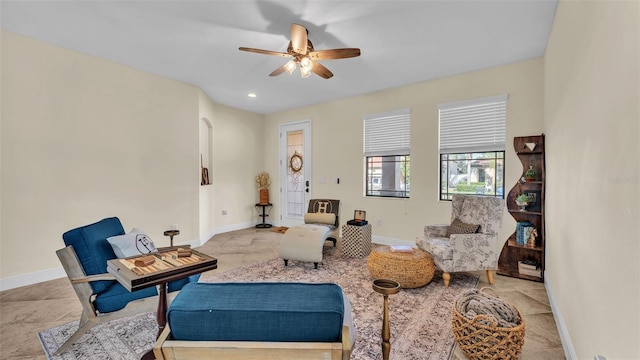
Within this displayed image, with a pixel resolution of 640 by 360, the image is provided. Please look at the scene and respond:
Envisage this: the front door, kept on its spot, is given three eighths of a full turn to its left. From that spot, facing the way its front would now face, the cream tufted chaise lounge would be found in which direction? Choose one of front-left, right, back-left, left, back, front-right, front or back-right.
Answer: right

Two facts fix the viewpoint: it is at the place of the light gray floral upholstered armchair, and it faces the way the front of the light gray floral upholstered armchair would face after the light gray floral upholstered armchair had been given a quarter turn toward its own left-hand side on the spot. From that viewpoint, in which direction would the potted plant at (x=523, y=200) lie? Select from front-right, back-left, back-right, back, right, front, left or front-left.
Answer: left

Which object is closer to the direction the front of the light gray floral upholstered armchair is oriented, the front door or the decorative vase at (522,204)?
the front door

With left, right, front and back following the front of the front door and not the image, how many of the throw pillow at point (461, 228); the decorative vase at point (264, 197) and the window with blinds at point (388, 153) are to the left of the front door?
2

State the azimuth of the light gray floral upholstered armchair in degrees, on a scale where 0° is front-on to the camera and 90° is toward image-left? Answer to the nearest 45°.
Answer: approximately 45°

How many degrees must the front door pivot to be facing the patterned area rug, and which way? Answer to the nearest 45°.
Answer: approximately 45° to its left

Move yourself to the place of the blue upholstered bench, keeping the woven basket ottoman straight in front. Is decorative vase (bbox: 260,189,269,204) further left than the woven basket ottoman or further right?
left

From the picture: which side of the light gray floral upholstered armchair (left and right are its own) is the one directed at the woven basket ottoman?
front

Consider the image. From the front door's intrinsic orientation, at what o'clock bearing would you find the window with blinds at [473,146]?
The window with blinds is roughly at 9 o'clock from the front door.

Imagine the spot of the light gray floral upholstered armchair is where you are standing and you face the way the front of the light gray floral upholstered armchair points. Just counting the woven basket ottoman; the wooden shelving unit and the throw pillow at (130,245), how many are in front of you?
2

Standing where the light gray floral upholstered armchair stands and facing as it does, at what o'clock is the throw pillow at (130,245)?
The throw pillow is roughly at 12 o'clock from the light gray floral upholstered armchair.

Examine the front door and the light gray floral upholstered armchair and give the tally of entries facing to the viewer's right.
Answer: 0
